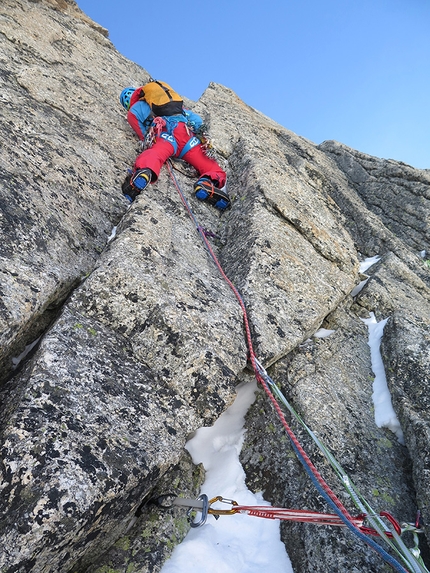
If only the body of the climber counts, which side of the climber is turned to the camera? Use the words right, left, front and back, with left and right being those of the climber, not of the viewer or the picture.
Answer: back

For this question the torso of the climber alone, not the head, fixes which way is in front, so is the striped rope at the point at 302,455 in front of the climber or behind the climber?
behind

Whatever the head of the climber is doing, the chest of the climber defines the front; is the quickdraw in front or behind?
behind

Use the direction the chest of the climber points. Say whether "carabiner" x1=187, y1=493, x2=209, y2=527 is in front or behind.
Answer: behind
